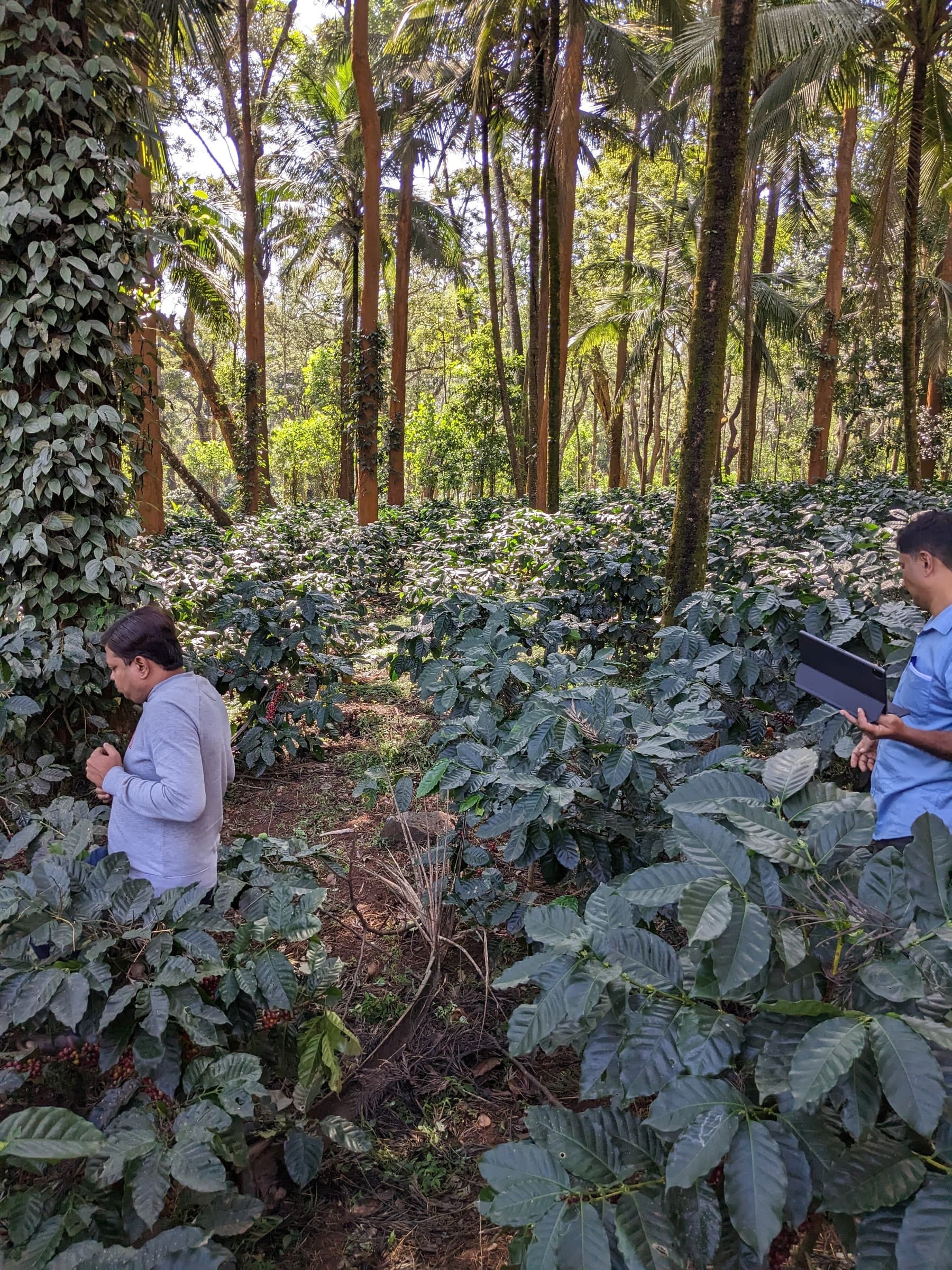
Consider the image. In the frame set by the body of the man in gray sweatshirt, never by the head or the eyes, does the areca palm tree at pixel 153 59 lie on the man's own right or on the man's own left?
on the man's own right

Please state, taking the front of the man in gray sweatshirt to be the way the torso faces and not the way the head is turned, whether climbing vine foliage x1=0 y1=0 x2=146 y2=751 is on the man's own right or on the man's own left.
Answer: on the man's own right

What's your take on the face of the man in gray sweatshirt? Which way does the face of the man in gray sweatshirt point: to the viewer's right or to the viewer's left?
to the viewer's left

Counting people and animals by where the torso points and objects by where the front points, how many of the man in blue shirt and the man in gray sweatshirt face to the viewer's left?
2

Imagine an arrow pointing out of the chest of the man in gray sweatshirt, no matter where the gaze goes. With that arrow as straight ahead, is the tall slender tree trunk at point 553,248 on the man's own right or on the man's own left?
on the man's own right

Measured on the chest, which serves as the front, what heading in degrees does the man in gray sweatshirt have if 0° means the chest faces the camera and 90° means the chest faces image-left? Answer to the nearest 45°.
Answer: approximately 90°

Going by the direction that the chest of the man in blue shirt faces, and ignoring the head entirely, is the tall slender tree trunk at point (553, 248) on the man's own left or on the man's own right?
on the man's own right

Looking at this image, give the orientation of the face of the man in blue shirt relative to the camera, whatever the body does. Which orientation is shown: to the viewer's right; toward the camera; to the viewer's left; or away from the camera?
to the viewer's left

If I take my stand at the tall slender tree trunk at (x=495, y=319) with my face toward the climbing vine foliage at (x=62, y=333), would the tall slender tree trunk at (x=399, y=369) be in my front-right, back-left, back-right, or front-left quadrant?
front-right

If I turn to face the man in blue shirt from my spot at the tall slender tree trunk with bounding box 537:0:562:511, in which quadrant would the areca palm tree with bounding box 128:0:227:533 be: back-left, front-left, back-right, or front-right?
front-right

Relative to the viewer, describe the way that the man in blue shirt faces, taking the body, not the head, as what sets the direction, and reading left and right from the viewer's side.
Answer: facing to the left of the viewer

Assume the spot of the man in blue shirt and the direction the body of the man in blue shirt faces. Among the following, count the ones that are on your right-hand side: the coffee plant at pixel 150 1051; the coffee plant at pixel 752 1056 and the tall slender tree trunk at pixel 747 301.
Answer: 1
